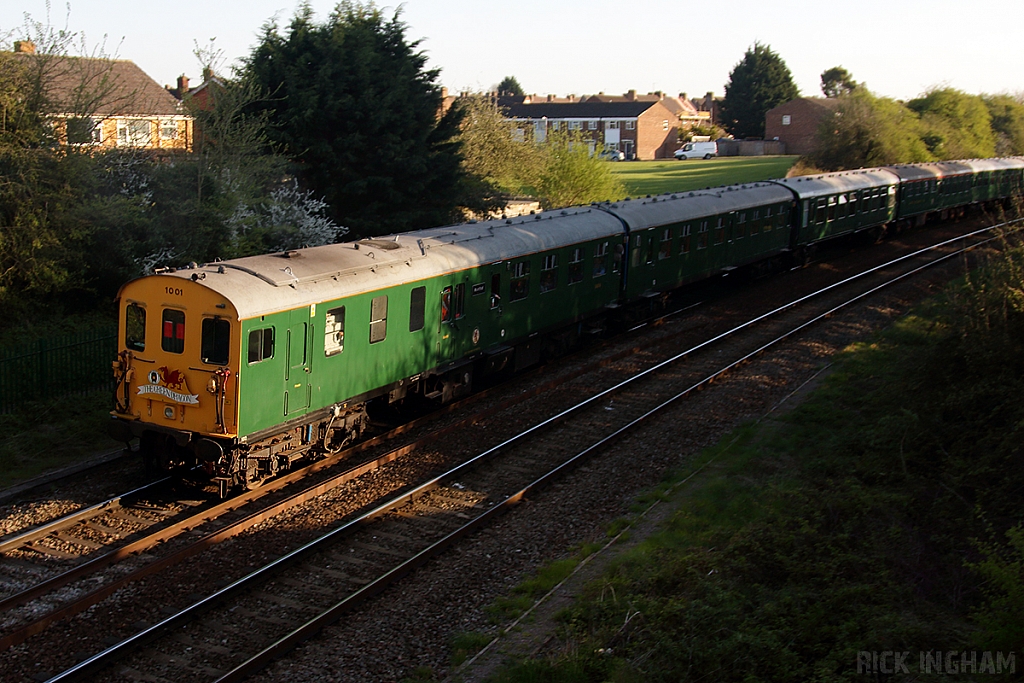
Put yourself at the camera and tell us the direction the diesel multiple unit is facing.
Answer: facing the viewer and to the left of the viewer

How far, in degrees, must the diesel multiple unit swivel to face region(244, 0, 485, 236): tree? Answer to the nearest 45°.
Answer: approximately 135° to its right

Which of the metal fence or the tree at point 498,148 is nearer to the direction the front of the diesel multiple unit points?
the metal fence

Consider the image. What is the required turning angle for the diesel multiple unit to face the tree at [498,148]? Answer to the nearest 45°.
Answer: approximately 135° to its right

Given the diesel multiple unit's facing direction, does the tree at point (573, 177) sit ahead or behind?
behind

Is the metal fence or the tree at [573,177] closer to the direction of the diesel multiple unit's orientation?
the metal fence
